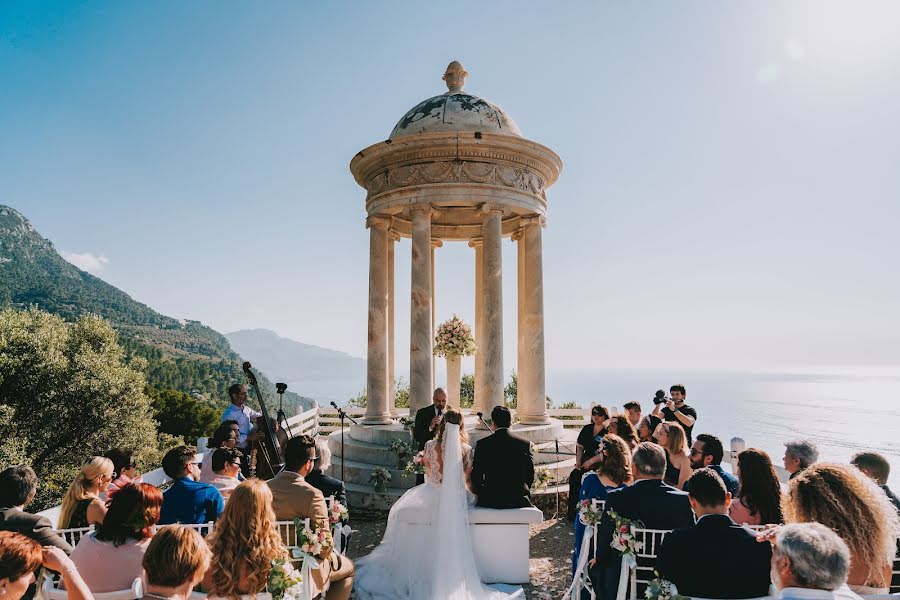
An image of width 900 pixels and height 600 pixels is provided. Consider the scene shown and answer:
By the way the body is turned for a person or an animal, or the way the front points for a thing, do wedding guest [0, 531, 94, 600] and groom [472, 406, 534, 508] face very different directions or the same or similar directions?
same or similar directions

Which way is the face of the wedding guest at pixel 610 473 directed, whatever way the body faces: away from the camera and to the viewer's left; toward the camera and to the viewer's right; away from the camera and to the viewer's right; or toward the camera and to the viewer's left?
away from the camera and to the viewer's left

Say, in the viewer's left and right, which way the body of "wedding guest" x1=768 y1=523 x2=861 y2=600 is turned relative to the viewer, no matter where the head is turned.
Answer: facing away from the viewer and to the left of the viewer

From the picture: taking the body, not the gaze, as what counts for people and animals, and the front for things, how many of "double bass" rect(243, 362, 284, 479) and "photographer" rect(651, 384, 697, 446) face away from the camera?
0

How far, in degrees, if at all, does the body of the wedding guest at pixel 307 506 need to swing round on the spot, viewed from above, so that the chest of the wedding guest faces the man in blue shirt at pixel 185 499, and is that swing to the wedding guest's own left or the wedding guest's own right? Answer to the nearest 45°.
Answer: approximately 90° to the wedding guest's own left

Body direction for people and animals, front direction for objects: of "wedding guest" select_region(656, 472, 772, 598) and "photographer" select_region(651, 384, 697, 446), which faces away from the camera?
the wedding guest

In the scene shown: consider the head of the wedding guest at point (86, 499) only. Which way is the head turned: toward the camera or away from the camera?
away from the camera

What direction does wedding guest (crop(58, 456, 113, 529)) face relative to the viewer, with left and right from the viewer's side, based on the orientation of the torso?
facing away from the viewer and to the right of the viewer

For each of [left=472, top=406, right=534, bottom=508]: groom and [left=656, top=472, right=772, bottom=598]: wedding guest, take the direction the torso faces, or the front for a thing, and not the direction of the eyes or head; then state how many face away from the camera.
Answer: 2

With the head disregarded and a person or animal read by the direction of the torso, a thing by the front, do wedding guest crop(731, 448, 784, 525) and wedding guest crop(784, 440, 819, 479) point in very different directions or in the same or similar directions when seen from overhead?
same or similar directions

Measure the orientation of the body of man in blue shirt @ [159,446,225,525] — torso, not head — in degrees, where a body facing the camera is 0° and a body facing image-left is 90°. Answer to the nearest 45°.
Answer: approximately 225°

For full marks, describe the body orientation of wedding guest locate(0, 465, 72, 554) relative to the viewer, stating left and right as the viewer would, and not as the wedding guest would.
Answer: facing away from the viewer and to the right of the viewer

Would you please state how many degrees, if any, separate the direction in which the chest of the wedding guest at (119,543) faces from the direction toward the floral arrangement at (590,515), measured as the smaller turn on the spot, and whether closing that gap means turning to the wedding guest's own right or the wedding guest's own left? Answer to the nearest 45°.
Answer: approximately 45° to the wedding guest's own right

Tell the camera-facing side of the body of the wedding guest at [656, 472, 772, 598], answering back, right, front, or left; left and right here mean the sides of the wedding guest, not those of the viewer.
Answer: back

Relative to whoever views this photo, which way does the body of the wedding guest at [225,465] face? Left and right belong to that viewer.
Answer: facing away from the viewer and to the right of the viewer
